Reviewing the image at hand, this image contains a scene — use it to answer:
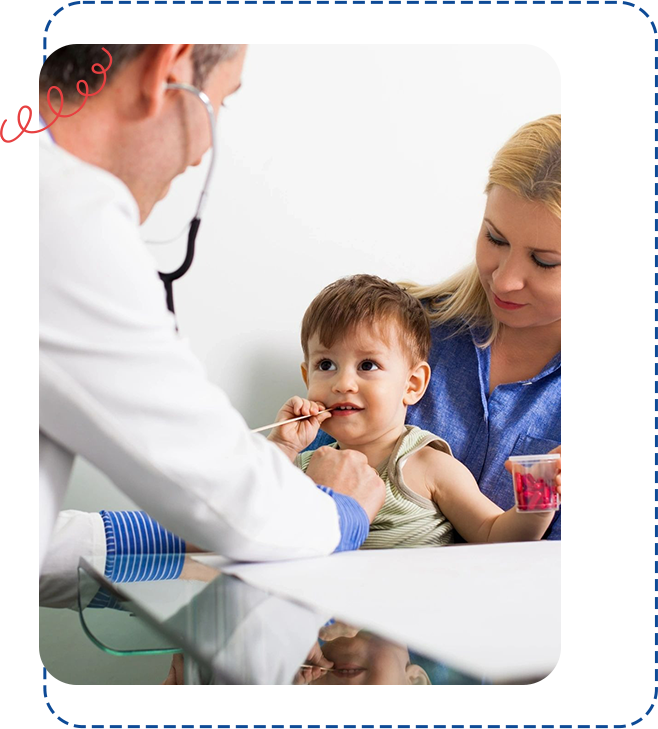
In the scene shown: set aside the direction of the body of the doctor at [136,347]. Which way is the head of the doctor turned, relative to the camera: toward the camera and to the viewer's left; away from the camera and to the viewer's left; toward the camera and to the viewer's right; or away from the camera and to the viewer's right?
away from the camera and to the viewer's right

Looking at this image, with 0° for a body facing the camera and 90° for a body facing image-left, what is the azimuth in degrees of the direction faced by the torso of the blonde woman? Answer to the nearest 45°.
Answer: approximately 45°

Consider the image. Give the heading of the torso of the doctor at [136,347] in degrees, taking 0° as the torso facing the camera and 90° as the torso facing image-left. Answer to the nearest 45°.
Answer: approximately 225°

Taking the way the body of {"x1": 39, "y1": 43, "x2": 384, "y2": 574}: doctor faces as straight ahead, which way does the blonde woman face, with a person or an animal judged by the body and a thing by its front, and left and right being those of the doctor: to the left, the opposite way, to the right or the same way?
the opposite way
